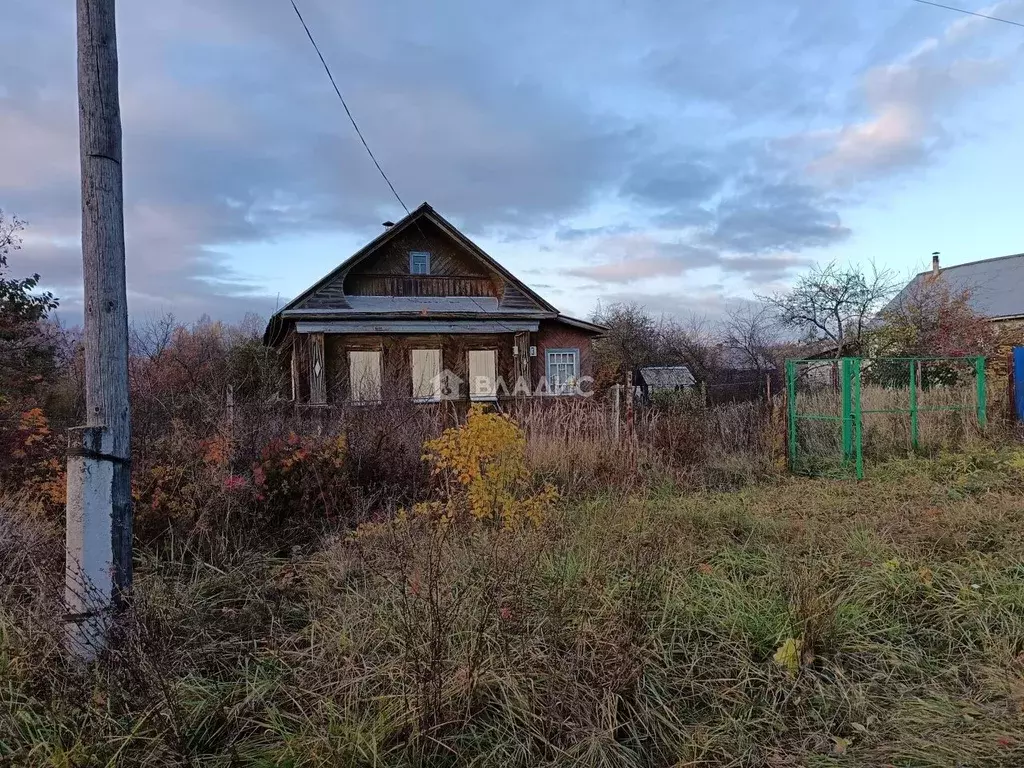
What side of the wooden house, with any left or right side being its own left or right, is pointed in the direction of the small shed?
left

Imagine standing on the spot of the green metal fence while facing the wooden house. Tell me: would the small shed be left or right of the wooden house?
right

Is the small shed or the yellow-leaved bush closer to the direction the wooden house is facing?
the yellow-leaved bush

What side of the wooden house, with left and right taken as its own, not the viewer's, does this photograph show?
front

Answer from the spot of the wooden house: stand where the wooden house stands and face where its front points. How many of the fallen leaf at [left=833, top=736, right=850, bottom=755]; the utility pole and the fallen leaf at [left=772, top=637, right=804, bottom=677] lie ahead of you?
3

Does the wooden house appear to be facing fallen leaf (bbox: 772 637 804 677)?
yes

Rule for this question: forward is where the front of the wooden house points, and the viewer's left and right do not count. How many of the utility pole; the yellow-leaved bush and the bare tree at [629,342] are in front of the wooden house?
2

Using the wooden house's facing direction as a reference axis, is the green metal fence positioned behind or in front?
in front

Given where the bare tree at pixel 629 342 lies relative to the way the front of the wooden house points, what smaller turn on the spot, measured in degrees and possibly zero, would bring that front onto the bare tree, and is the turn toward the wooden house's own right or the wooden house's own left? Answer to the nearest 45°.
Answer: approximately 135° to the wooden house's own left

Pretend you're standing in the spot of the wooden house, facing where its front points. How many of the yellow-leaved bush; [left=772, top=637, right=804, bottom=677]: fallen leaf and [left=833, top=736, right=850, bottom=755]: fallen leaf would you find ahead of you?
3

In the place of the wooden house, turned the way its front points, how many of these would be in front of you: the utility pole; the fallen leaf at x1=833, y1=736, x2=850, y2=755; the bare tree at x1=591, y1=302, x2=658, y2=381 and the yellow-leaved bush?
3

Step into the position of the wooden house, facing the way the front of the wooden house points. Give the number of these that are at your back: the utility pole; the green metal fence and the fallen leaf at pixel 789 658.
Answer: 0

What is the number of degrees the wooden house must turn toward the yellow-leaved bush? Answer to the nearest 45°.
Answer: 0° — it already faces it

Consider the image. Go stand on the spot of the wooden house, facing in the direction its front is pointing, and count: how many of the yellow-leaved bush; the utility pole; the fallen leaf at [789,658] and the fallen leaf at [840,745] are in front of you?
4

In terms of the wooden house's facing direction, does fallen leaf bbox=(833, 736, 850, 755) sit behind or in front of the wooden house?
in front
